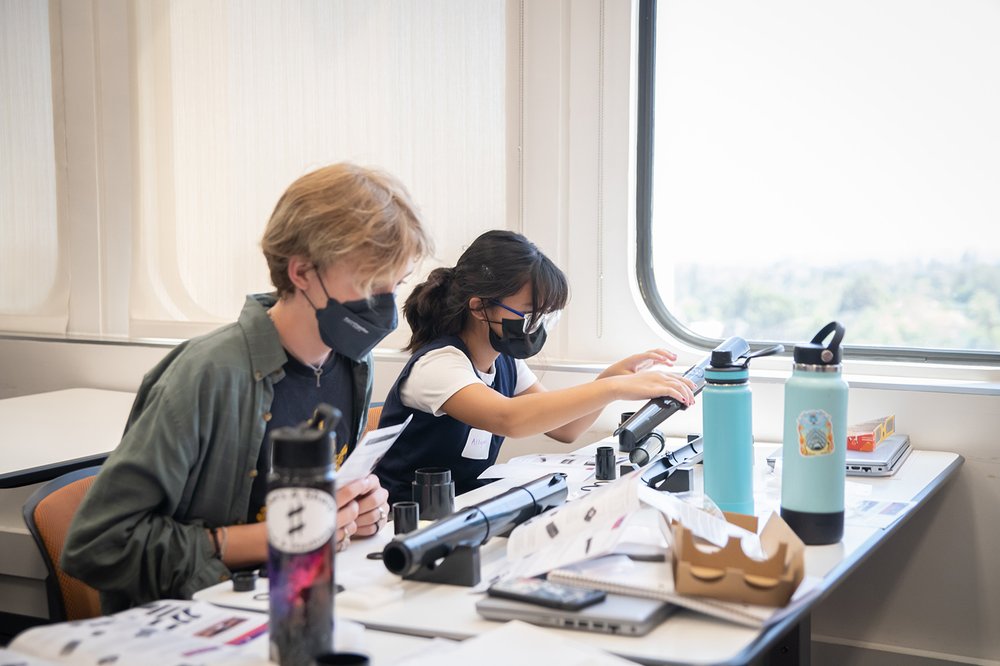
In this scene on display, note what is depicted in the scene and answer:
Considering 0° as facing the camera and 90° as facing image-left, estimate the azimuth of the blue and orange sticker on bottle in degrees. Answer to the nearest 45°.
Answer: approximately 0°

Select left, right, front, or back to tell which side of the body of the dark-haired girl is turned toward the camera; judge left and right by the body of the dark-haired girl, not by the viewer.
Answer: right

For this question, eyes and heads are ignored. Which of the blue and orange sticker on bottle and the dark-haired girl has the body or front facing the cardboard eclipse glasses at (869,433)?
the dark-haired girl

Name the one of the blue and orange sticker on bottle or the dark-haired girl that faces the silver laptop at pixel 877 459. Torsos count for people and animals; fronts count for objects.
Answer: the dark-haired girl

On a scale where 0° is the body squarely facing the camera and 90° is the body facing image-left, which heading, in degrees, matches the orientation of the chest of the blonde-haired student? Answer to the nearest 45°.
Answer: approximately 315°

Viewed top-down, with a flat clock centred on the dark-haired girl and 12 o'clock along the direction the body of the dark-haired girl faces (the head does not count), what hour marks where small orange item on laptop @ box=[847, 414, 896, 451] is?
The small orange item on laptop is roughly at 12 o'clock from the dark-haired girl.

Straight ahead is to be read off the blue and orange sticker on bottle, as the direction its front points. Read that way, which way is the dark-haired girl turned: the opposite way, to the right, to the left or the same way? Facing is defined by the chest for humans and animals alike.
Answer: to the left

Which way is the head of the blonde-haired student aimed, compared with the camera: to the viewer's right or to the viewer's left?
to the viewer's right

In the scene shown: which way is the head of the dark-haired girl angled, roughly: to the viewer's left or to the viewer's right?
to the viewer's right

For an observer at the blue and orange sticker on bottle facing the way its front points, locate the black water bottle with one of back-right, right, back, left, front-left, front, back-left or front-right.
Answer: front-right

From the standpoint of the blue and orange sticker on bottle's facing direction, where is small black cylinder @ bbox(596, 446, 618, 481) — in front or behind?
behind

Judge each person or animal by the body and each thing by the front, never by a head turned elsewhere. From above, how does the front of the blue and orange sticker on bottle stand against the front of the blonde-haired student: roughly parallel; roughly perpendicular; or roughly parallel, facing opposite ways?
roughly perpendicular

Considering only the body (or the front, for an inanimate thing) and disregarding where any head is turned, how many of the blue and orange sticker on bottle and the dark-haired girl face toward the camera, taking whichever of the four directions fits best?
1
